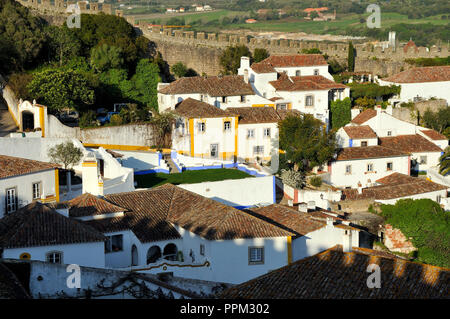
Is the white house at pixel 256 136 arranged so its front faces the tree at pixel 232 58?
no

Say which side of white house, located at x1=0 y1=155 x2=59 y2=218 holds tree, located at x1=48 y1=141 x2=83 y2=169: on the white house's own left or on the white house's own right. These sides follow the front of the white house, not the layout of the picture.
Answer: on the white house's own left

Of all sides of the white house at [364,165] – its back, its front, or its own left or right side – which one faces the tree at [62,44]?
right

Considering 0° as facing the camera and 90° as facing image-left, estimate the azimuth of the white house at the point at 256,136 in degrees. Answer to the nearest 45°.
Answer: approximately 0°

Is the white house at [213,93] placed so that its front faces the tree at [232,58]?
no

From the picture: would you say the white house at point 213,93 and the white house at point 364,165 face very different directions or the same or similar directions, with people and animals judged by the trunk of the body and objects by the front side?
same or similar directions

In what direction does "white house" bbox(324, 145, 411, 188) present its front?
toward the camera

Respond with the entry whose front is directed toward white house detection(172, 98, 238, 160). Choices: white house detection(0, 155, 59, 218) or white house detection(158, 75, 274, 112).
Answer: white house detection(158, 75, 274, 112)

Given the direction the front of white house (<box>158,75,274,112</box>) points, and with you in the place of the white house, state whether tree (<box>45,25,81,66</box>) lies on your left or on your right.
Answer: on your right

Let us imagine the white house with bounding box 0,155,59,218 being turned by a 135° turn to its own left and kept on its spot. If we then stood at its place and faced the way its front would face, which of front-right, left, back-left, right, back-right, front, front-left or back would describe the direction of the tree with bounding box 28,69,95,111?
front

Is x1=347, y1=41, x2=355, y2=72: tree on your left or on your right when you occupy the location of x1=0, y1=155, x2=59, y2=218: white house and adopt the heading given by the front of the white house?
on your left

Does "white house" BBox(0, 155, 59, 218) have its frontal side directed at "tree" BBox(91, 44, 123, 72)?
no

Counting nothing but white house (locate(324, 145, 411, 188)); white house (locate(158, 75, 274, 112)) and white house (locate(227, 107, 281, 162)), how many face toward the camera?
3

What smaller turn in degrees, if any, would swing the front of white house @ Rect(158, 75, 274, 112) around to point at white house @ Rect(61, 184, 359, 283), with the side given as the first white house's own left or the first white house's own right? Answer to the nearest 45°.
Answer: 0° — it already faces it

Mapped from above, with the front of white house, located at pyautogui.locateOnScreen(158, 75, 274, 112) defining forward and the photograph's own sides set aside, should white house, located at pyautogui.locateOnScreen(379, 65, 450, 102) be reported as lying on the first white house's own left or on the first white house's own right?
on the first white house's own left

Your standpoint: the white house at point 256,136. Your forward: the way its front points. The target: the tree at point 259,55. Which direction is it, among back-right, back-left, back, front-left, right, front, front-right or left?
back
